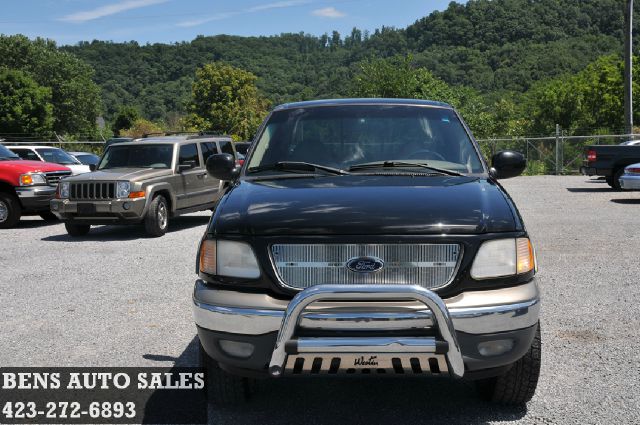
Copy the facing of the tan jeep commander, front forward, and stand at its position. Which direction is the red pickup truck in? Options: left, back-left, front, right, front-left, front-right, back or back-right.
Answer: right

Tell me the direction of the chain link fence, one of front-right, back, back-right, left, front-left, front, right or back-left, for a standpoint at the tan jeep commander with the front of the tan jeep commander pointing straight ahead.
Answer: back

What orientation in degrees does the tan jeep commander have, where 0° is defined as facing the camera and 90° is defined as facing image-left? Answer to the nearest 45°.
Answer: approximately 45°

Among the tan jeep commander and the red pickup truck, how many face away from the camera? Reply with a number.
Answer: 0

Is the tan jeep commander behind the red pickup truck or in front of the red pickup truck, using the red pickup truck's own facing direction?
in front
